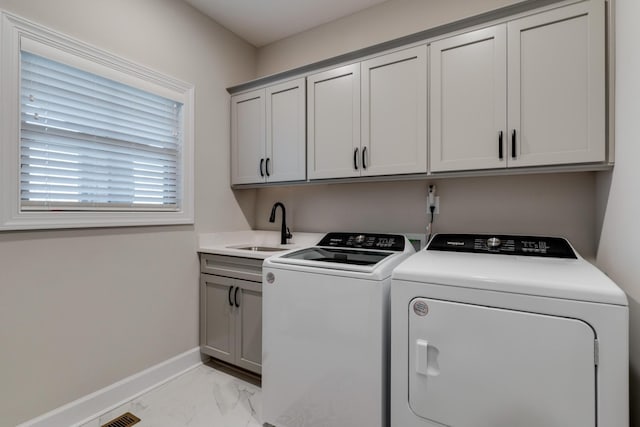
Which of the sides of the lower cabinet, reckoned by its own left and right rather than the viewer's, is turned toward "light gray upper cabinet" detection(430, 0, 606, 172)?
left

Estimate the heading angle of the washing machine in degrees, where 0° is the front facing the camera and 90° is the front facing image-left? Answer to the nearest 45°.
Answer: approximately 45°

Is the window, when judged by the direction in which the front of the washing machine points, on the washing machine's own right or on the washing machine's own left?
on the washing machine's own right

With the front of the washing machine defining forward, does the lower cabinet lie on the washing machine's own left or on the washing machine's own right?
on the washing machine's own right

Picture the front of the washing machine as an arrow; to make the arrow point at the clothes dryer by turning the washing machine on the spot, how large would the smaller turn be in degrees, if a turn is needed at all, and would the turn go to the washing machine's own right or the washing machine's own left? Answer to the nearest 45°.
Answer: approximately 90° to the washing machine's own left

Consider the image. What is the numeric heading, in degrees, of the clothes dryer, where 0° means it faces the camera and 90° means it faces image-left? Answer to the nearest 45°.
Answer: approximately 0°
